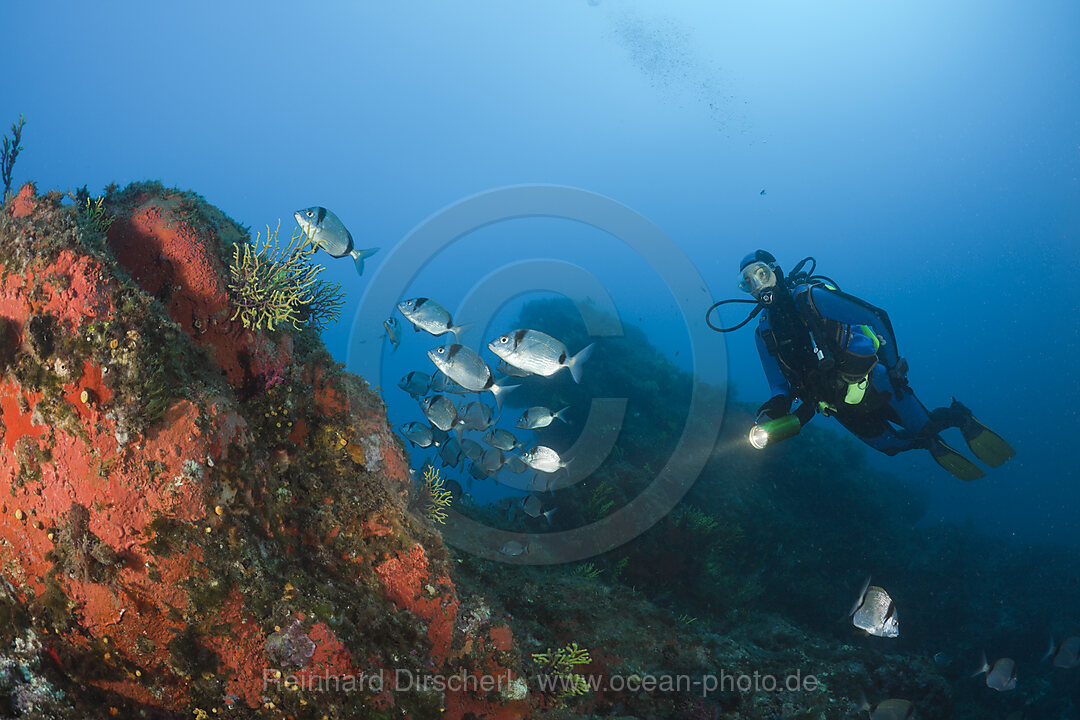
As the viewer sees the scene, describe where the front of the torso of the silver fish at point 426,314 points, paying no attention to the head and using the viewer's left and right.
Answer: facing to the left of the viewer

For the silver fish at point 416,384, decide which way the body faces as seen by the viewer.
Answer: to the viewer's left

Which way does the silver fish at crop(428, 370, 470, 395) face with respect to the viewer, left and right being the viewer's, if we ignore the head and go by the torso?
facing to the left of the viewer

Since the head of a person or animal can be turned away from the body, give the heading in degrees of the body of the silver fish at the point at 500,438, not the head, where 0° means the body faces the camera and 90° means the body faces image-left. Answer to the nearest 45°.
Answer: approximately 90°

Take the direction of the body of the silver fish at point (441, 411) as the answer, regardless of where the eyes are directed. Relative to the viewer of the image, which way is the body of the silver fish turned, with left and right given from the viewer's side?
facing to the left of the viewer
